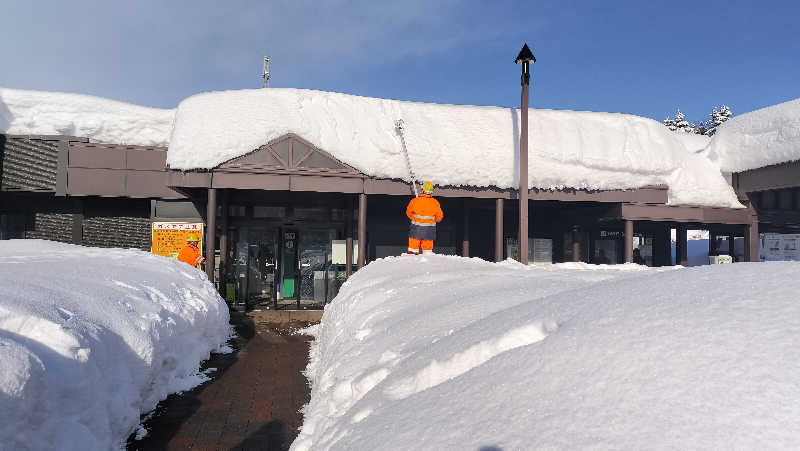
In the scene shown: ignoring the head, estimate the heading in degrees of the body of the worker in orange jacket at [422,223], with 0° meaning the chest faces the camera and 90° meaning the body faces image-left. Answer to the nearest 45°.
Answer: approximately 180°

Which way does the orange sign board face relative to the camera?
toward the camera

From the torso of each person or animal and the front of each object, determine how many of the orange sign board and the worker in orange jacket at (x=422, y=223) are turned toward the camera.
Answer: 1

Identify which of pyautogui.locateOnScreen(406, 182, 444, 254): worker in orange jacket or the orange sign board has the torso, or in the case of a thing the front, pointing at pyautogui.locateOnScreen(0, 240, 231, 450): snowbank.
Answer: the orange sign board

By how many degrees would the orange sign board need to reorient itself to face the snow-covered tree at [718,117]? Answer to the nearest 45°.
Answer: approximately 90° to its left

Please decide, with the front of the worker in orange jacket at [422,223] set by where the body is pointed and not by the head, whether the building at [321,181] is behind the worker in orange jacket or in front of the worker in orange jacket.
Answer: in front

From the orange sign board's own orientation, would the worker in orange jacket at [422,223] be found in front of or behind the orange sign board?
in front

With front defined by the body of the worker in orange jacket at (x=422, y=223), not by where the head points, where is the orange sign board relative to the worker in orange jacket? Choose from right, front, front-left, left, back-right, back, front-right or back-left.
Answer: front-left

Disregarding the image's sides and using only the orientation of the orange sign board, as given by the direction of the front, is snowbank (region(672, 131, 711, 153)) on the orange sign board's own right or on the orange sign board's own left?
on the orange sign board's own left

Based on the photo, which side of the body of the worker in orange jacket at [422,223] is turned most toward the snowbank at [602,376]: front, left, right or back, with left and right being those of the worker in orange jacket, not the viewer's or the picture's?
back

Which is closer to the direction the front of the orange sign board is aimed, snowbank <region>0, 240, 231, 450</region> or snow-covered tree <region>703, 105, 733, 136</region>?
the snowbank

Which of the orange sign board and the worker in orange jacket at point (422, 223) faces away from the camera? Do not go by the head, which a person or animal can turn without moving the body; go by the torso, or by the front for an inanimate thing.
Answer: the worker in orange jacket

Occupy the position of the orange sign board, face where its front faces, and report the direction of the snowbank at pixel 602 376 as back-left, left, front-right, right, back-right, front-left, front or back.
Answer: front

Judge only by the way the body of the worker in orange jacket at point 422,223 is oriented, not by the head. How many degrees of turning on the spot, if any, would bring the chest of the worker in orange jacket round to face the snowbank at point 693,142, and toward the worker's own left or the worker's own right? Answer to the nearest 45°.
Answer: approximately 45° to the worker's own right
